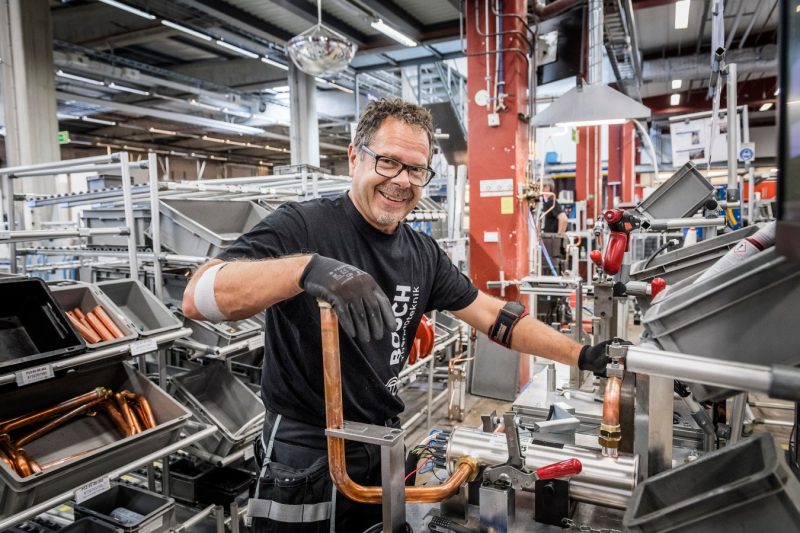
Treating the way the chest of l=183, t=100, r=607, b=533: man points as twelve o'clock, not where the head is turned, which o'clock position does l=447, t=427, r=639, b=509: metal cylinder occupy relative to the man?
The metal cylinder is roughly at 12 o'clock from the man.

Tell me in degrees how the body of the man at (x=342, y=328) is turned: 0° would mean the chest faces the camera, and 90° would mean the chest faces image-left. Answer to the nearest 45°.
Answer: approximately 315°

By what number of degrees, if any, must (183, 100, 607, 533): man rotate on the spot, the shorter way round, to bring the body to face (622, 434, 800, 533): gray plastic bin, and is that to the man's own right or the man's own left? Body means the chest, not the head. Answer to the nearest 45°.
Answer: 0° — they already face it
